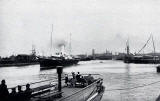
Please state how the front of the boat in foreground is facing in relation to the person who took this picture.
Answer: facing away from the viewer and to the right of the viewer
